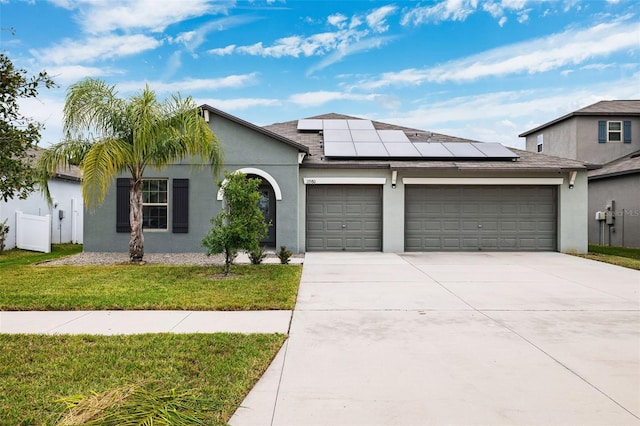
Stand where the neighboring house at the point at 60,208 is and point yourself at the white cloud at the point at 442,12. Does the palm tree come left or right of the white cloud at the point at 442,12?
right

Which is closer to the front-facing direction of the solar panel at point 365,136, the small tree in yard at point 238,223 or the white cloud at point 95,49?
the small tree in yard

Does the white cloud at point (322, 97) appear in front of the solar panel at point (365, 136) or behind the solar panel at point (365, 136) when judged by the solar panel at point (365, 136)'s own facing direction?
behind

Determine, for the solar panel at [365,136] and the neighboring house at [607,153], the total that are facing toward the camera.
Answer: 2

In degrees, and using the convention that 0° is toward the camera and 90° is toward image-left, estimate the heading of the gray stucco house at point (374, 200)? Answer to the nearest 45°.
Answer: approximately 0°

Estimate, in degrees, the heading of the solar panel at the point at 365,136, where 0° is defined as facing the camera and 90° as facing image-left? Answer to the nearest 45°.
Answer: approximately 0°
